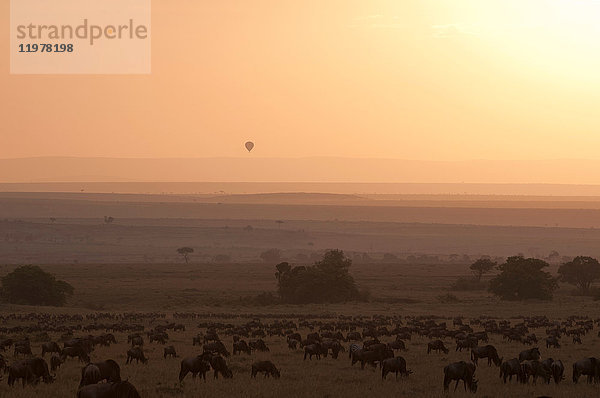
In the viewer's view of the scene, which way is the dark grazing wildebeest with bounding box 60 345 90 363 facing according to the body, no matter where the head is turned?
to the viewer's right

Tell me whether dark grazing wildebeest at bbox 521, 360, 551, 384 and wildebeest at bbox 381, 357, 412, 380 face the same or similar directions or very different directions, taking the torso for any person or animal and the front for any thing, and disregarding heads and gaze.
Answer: same or similar directions

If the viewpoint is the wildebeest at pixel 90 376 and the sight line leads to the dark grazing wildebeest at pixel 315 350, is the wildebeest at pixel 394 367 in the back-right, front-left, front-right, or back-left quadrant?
front-right

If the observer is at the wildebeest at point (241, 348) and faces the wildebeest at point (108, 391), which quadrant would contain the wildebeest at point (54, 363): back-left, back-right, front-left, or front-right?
front-right

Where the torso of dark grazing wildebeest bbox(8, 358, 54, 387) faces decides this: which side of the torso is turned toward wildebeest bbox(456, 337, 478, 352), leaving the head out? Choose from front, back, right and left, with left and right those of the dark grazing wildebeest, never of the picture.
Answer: front

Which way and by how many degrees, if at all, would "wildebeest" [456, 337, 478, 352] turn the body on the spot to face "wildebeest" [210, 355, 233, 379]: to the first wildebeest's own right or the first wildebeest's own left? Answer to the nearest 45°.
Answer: approximately 45° to the first wildebeest's own left

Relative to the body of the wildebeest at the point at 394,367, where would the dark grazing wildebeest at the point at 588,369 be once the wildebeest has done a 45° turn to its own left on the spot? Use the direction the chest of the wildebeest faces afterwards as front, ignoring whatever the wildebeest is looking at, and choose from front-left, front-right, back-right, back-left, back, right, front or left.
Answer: front-right
